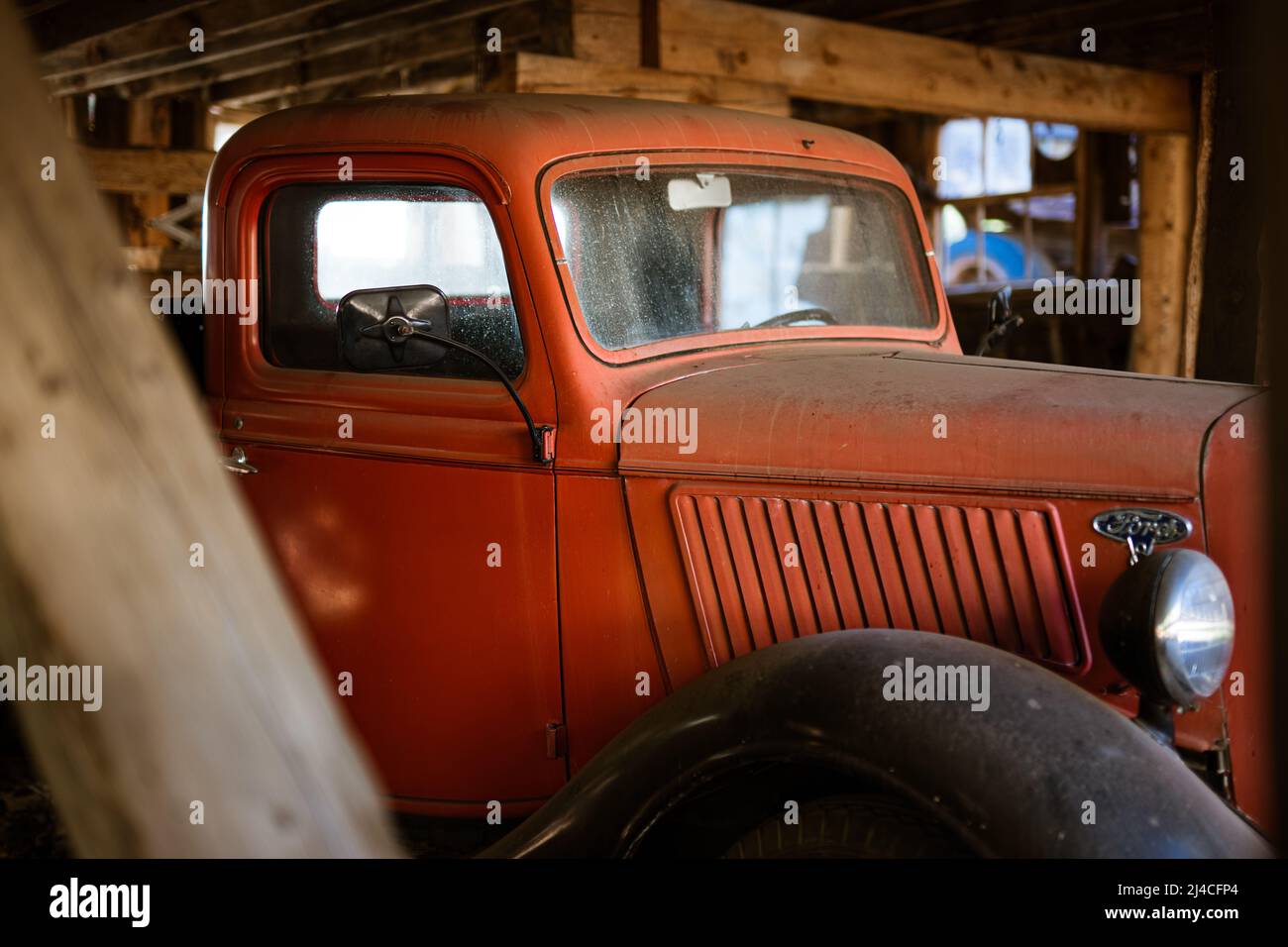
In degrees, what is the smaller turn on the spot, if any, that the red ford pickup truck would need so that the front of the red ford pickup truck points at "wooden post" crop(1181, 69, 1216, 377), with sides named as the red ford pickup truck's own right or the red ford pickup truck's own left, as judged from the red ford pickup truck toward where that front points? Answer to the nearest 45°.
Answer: approximately 90° to the red ford pickup truck's own left

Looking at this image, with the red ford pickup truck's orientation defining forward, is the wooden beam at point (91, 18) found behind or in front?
behind

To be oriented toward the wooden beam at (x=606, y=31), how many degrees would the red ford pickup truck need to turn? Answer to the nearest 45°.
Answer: approximately 135° to its left

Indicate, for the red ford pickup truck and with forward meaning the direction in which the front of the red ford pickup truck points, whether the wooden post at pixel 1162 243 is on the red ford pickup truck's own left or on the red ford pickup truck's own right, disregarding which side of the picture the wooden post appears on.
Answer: on the red ford pickup truck's own left

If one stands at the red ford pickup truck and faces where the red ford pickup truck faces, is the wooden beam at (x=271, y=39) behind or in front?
behind

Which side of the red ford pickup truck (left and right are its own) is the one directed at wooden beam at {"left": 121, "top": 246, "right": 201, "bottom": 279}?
back

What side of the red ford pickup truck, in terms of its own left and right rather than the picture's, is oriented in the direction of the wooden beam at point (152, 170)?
back
